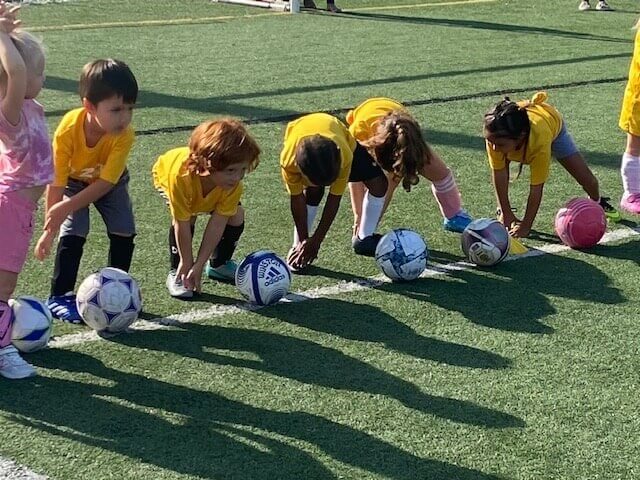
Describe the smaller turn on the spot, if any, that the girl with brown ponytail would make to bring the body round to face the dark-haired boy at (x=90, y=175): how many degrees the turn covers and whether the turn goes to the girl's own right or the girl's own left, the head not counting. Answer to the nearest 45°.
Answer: approximately 45° to the girl's own right

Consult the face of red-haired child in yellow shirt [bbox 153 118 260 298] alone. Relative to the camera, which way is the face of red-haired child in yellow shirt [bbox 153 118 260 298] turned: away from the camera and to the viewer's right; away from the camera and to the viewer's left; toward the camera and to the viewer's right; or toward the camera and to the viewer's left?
toward the camera and to the viewer's right

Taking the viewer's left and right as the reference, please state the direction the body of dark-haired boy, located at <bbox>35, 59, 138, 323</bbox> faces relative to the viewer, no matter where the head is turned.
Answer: facing the viewer and to the right of the viewer

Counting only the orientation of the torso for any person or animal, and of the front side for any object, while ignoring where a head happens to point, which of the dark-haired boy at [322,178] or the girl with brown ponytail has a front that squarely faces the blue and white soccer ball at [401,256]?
the girl with brown ponytail

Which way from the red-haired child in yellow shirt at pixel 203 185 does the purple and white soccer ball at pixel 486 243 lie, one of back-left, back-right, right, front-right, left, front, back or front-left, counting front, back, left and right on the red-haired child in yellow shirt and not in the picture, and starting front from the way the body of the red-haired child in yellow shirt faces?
front-left

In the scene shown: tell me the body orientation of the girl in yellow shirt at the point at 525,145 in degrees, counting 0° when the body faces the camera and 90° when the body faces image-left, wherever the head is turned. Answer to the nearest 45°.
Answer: approximately 45°

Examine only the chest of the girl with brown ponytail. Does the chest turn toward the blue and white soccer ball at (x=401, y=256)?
yes

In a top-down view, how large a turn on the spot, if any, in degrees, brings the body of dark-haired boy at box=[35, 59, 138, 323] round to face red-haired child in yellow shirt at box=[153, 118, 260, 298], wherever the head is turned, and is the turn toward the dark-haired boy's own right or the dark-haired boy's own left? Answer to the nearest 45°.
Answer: approximately 45° to the dark-haired boy's own left

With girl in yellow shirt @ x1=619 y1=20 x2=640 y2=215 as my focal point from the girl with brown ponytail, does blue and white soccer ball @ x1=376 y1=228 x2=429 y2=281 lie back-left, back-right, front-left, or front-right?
back-right

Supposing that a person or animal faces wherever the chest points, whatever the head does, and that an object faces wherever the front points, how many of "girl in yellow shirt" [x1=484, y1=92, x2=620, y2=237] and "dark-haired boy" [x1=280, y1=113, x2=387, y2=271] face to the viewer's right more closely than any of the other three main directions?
0

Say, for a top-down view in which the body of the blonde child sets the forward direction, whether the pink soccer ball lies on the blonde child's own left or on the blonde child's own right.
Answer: on the blonde child's own left

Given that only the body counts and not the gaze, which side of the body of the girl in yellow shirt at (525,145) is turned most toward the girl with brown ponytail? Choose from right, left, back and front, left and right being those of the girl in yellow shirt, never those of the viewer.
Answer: front

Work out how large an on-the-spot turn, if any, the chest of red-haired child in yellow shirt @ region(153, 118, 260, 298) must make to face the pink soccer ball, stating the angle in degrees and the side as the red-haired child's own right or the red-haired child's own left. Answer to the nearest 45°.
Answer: approximately 45° to the red-haired child's own left
